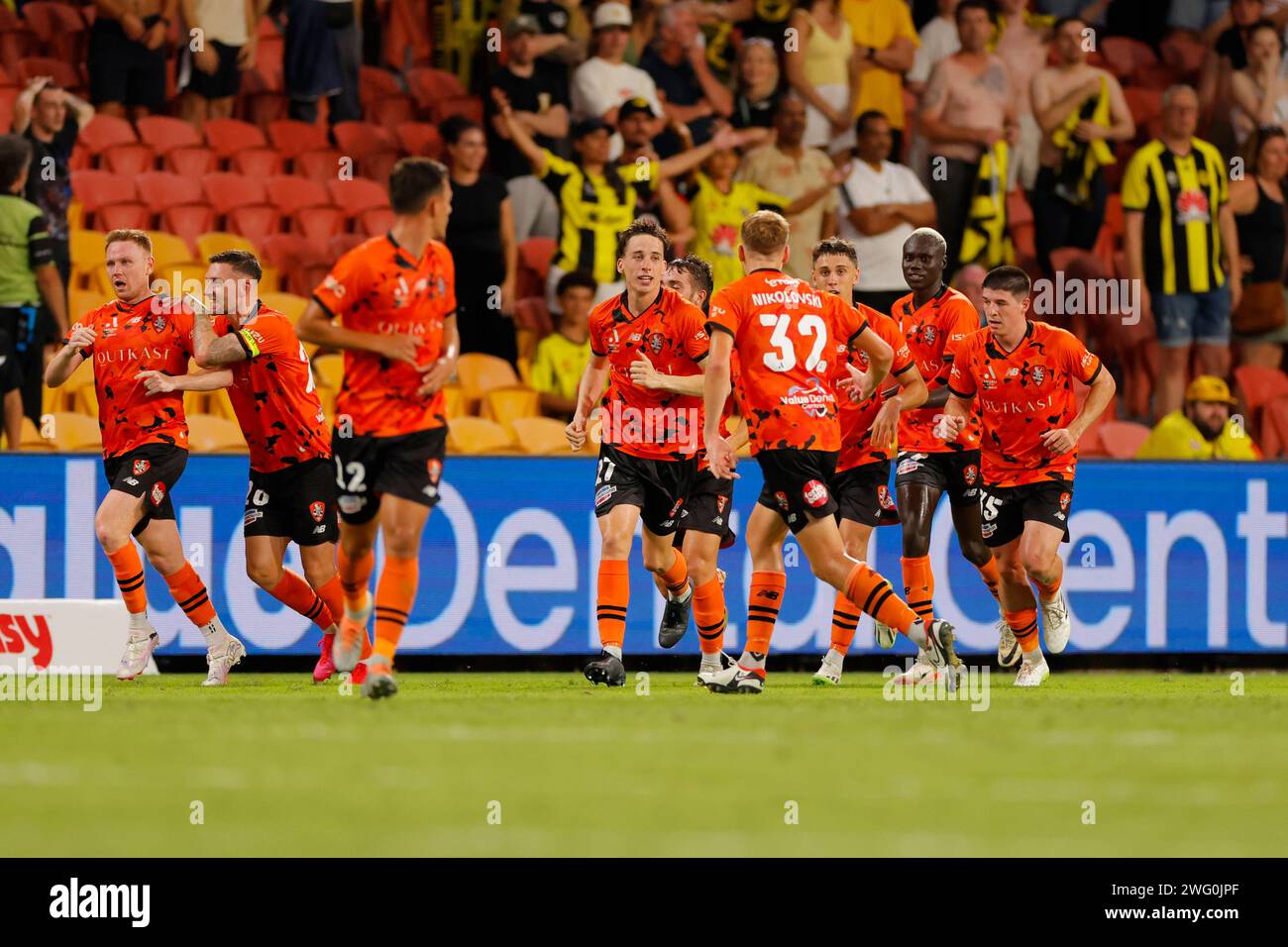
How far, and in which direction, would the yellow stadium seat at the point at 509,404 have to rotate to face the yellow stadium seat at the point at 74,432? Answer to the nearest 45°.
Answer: approximately 90° to its right

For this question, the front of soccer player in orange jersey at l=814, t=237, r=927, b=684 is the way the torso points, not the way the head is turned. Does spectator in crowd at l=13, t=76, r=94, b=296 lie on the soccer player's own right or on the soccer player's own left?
on the soccer player's own right

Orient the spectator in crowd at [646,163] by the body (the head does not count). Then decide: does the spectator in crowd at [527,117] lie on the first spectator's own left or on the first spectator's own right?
on the first spectator's own right

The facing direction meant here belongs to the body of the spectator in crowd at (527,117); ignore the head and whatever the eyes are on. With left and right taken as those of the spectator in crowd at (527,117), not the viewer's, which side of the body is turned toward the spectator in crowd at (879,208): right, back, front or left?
left

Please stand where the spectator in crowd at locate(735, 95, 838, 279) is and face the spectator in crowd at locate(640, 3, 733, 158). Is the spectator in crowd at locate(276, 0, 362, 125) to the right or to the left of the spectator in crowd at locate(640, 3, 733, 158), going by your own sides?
left

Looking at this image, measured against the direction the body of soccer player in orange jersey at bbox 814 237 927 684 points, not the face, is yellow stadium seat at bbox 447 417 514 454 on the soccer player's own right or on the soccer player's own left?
on the soccer player's own right

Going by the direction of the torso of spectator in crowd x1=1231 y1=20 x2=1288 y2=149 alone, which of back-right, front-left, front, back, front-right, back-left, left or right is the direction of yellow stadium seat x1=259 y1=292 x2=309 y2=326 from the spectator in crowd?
front-right

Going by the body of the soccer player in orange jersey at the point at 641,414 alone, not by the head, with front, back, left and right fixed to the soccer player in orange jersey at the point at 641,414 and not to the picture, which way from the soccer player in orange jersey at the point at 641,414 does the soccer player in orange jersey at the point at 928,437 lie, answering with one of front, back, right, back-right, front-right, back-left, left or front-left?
back-left
